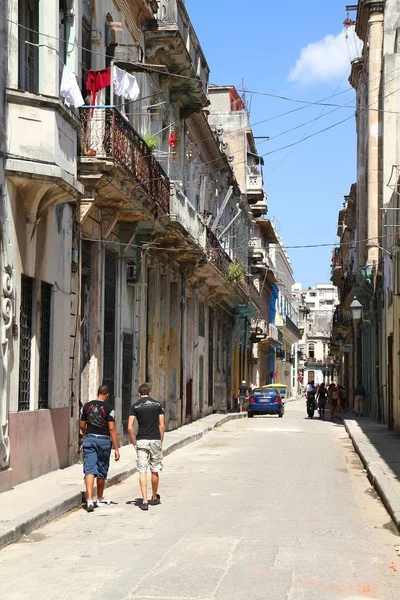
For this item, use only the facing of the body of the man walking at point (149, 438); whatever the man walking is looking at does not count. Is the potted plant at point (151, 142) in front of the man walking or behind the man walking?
in front

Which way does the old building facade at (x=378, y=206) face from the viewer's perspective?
to the viewer's left

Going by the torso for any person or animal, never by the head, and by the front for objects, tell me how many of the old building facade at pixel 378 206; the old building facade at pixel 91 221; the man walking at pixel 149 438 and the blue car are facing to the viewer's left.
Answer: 1

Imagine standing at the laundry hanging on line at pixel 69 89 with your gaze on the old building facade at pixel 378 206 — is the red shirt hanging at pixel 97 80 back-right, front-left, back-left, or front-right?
front-left

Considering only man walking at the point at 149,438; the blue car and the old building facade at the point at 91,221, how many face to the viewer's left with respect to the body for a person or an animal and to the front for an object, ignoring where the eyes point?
0

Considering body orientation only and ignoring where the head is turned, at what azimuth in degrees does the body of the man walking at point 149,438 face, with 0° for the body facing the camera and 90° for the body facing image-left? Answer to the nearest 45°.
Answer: approximately 180°

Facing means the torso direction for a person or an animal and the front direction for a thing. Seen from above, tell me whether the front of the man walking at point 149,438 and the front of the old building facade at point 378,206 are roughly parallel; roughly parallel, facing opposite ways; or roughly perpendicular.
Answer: roughly perpendicular

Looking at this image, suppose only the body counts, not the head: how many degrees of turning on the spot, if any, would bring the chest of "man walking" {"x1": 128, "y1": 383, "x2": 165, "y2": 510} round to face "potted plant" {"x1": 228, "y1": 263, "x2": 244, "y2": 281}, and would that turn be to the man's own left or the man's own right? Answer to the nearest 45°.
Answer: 0° — they already face it

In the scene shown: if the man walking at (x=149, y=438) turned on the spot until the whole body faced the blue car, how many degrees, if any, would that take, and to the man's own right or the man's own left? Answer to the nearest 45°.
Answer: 0° — they already face it

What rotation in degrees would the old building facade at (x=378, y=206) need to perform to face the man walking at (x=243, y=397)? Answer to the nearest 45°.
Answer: approximately 45° to its right
